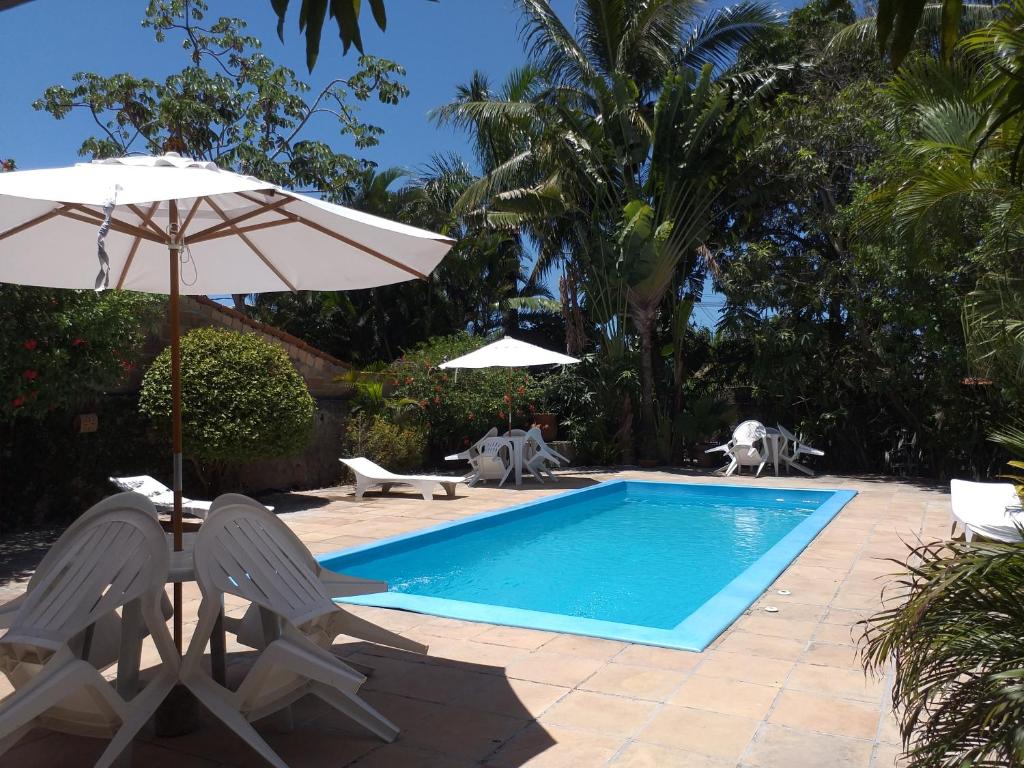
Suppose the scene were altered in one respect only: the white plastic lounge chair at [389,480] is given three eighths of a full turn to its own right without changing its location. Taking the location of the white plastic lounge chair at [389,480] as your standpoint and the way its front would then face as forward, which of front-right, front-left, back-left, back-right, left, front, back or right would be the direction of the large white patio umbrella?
front-left

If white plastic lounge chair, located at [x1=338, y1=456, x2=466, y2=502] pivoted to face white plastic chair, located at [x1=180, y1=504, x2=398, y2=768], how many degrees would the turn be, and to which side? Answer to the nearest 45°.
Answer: approximately 90° to its right

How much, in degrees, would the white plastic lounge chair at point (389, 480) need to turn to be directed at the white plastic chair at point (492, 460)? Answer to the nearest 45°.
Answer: approximately 45° to its left

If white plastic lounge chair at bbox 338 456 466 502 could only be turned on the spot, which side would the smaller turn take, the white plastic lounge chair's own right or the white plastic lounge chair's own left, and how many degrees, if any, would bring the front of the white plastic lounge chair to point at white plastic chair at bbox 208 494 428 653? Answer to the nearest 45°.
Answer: approximately 90° to the white plastic lounge chair's own right

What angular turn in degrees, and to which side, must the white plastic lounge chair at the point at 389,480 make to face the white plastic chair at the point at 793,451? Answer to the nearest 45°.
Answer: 0° — it already faces it

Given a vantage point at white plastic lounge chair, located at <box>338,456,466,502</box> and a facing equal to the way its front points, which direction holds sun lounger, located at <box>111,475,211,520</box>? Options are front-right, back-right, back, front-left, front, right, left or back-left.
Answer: back-right

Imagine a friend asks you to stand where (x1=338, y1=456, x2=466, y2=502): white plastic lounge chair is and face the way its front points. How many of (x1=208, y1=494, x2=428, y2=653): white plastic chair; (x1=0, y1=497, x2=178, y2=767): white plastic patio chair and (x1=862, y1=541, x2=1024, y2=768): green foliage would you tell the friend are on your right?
3

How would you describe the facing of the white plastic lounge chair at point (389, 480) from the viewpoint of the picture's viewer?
facing to the right of the viewer

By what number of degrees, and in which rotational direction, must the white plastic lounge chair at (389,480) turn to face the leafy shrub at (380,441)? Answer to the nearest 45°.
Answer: approximately 90° to its left

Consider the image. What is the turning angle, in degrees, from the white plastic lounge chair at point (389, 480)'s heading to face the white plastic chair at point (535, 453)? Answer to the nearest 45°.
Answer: approximately 45° to its left

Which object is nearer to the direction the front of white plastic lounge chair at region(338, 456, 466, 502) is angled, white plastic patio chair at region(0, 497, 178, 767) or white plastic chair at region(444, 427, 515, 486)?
the white plastic chair
